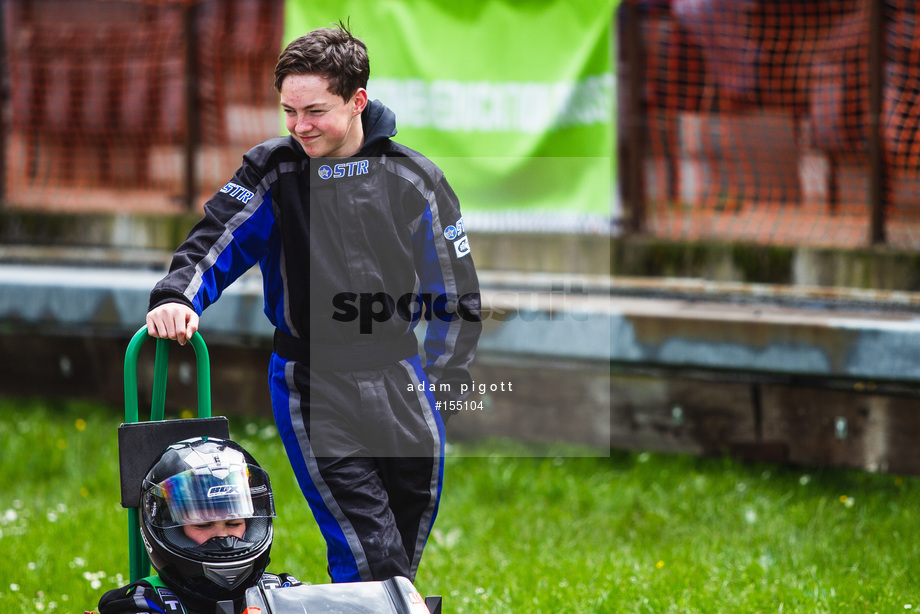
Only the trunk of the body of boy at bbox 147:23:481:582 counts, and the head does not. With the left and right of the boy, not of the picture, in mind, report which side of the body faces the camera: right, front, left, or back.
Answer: front

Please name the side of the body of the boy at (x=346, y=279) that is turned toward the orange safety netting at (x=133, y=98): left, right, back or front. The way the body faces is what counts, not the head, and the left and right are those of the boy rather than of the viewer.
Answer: back

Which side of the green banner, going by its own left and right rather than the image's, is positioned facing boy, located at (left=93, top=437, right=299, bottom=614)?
front

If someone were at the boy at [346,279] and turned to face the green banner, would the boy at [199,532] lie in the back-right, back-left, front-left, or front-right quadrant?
back-left

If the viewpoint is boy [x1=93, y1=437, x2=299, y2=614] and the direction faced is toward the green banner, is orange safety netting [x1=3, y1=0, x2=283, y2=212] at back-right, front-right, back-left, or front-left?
front-left

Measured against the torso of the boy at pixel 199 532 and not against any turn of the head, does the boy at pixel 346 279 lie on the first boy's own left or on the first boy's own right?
on the first boy's own left

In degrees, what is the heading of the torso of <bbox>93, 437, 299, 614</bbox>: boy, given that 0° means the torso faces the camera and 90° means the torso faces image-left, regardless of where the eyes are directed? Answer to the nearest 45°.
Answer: approximately 315°

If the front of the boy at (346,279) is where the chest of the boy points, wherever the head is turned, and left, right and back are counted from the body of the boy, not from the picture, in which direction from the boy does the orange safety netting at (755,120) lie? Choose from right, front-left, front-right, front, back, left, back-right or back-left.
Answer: back-left

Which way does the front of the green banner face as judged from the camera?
facing the viewer

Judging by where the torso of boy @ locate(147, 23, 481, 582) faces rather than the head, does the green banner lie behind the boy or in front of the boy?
behind

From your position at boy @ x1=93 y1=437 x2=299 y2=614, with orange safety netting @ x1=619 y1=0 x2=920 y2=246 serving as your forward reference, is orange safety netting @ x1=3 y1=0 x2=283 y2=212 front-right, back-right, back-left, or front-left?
front-left

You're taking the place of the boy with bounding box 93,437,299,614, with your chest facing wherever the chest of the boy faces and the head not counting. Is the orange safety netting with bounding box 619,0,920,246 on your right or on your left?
on your left

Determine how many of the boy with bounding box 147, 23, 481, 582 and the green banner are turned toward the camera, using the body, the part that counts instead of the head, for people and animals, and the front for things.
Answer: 2

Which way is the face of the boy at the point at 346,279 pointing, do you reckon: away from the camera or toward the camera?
toward the camera
